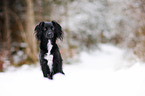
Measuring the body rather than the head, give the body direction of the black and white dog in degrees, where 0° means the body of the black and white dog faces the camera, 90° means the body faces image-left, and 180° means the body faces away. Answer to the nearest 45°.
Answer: approximately 0°

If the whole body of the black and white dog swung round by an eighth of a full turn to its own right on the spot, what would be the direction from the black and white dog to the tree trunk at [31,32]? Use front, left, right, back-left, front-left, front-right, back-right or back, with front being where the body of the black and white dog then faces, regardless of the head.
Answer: back-right
